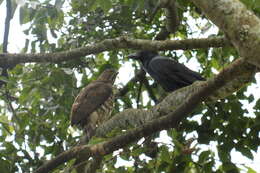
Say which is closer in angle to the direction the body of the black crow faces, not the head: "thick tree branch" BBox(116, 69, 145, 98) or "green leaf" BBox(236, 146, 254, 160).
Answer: the thick tree branch

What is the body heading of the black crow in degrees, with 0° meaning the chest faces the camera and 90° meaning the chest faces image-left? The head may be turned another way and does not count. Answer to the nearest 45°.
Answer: approximately 90°

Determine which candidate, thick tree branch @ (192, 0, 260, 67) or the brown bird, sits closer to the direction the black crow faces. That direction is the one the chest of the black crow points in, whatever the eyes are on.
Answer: the brown bird
